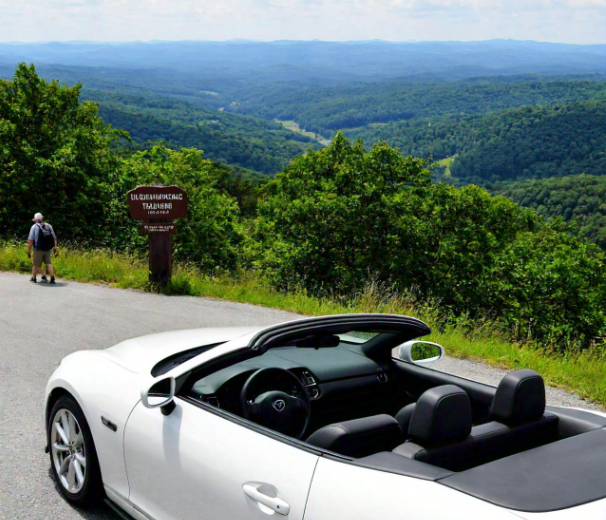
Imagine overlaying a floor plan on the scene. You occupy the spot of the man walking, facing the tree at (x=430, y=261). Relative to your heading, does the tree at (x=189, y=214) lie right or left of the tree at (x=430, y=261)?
left

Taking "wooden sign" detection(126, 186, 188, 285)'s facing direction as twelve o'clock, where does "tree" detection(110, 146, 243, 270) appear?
The tree is roughly at 6 o'clock from the wooden sign.

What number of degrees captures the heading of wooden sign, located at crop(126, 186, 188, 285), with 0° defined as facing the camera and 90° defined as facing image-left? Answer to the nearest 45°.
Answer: approximately 0°

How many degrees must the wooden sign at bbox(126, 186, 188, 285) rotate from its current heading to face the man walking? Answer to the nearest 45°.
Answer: approximately 135° to its right

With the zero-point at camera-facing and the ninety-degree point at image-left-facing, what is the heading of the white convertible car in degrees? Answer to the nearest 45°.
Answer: approximately 135°

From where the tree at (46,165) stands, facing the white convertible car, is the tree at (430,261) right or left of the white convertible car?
left

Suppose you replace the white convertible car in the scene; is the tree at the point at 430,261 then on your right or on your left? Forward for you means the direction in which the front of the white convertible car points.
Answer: on your right
